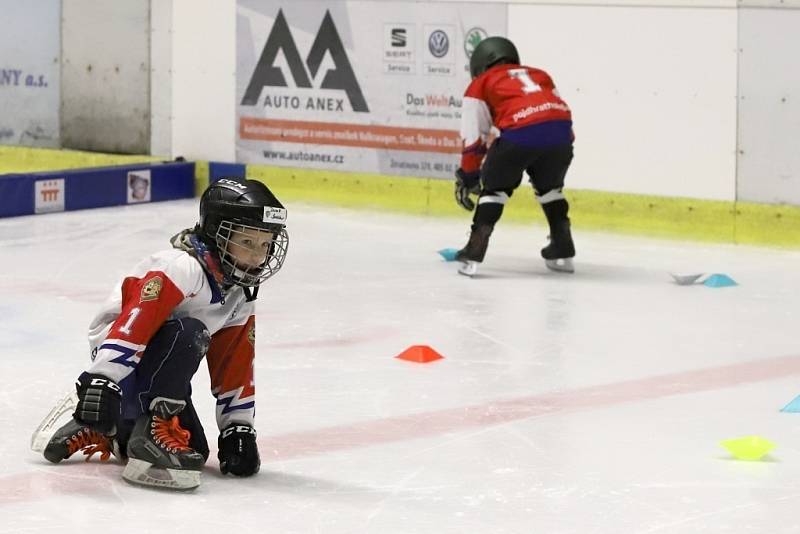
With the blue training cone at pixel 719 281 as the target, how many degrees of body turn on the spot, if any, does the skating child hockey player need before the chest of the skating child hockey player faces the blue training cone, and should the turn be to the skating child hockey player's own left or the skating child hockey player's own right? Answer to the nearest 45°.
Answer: approximately 135° to the skating child hockey player's own right

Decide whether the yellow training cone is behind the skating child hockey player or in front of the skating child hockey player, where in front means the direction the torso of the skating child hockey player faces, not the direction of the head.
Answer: behind

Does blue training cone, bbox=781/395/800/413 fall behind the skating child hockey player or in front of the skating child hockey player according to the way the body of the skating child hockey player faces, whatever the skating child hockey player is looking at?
behind

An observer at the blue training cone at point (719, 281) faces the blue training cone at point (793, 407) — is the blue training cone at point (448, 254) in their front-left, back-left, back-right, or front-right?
back-right

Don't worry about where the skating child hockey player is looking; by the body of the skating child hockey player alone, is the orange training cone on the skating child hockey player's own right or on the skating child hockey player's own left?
on the skating child hockey player's own left

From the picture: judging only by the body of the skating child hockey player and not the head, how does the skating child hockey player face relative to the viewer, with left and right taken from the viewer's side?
facing away from the viewer and to the left of the viewer
